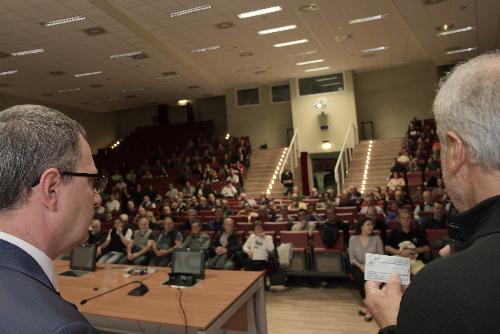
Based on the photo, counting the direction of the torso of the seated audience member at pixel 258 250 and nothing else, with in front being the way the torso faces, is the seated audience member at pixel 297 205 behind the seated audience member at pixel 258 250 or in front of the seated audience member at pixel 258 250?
behind

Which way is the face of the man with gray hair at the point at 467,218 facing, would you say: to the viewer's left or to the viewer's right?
to the viewer's left

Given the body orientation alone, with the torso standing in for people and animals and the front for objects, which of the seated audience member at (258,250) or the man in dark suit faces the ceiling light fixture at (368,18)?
the man in dark suit

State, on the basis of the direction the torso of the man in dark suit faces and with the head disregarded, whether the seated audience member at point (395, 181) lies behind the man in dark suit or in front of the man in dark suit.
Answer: in front

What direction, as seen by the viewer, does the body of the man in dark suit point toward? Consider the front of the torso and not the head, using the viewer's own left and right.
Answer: facing away from the viewer and to the right of the viewer

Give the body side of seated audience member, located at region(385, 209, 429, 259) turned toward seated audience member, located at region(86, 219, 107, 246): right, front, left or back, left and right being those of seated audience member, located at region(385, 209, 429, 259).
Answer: right

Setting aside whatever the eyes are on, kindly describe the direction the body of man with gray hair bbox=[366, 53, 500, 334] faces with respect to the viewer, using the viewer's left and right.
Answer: facing away from the viewer and to the left of the viewer

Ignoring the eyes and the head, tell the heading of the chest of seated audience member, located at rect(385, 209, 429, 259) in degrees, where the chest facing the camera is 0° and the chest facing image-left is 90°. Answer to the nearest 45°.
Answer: approximately 0°

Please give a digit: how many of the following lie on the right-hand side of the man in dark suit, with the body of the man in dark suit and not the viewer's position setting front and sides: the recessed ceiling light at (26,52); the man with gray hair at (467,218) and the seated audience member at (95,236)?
1

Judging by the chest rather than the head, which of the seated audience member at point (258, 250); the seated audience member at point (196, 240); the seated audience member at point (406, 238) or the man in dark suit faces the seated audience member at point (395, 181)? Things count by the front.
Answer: the man in dark suit

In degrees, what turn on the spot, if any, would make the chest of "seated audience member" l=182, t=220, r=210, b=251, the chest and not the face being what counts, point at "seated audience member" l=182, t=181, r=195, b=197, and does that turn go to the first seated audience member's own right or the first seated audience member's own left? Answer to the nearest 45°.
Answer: approximately 180°

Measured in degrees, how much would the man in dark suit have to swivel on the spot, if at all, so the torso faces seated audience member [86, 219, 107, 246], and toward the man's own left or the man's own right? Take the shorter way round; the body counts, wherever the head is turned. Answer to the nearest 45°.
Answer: approximately 45° to the man's own left
